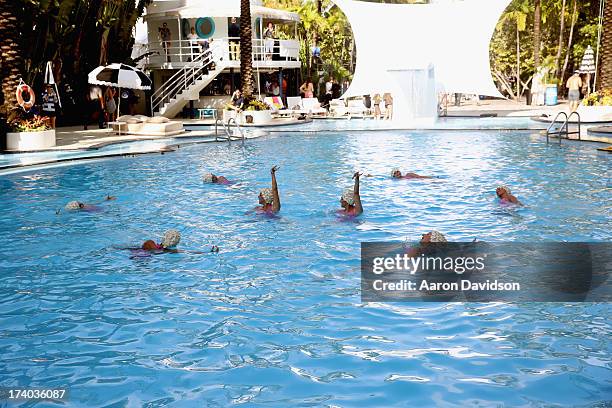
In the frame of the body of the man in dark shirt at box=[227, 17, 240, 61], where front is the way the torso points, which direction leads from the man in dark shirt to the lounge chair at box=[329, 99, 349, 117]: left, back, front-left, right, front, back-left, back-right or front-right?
front-left

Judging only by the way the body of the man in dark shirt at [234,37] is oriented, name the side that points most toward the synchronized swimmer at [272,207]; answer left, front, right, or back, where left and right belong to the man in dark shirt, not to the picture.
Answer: front

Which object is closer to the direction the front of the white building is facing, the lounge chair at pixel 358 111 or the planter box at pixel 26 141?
the planter box

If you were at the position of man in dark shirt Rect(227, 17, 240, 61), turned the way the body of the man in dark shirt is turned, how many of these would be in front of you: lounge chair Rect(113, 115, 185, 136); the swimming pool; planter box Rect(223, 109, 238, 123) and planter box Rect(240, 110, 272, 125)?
4

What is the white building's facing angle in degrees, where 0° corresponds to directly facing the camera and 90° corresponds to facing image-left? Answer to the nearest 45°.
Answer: approximately 0°

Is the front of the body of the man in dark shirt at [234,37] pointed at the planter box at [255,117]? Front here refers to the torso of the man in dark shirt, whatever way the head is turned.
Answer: yes

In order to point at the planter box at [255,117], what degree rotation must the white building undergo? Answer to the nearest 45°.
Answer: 0° — it already faces it

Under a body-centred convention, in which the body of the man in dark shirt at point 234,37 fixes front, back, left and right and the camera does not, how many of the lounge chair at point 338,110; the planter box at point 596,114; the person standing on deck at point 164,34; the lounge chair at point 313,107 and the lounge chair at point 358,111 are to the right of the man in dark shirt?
1

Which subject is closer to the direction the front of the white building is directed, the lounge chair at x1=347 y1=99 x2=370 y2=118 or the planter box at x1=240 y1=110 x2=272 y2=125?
the planter box

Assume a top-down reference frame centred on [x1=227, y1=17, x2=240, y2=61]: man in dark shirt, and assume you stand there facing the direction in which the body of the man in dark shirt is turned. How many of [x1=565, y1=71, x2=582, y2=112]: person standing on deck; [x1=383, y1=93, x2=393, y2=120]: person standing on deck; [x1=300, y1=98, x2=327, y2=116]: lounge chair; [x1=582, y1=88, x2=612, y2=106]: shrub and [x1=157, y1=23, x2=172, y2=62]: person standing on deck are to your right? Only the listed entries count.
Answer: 1

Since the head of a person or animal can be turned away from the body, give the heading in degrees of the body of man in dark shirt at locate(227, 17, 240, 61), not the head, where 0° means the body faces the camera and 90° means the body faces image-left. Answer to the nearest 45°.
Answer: approximately 0°
